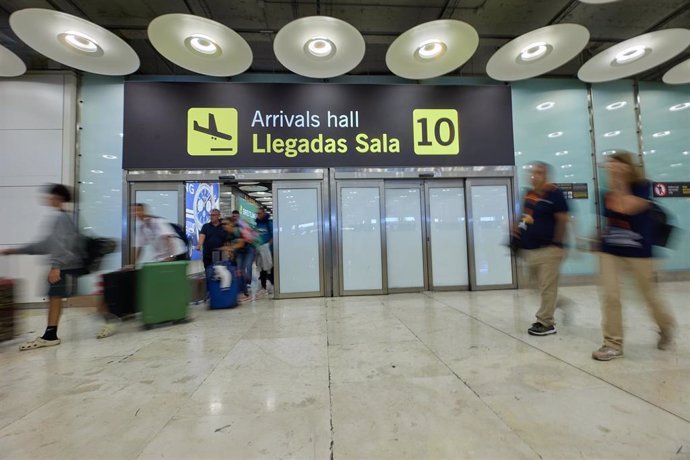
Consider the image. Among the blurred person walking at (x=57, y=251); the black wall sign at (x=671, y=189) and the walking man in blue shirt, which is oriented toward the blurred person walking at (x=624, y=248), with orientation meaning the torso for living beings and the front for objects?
the black wall sign

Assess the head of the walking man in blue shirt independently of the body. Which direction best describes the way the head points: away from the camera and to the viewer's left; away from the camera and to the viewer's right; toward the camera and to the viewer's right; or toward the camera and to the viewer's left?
toward the camera and to the viewer's left

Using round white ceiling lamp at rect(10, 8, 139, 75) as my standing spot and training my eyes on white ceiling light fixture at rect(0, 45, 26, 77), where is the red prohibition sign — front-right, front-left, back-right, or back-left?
back-right

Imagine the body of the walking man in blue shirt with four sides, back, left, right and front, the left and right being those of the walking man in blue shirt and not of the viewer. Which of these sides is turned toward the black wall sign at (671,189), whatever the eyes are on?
back

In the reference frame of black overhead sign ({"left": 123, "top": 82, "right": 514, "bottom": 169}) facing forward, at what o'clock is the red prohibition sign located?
The red prohibition sign is roughly at 9 o'clock from the black overhead sign.

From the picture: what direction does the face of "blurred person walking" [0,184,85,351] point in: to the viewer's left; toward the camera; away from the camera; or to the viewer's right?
to the viewer's left

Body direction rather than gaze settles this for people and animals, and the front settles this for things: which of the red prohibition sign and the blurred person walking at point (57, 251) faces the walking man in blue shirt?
the red prohibition sign

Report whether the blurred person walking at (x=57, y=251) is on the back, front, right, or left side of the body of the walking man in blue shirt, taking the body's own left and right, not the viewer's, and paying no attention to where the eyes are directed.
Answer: front

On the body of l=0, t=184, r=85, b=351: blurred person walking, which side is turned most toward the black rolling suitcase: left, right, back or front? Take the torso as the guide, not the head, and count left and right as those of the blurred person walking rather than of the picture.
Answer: back

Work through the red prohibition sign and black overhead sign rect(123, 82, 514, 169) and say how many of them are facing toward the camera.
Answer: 2

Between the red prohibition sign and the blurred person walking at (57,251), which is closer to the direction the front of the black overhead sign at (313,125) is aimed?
the blurred person walking

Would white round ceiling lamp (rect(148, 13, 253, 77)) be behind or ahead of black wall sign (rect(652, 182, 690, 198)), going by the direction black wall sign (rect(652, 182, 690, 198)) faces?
ahead

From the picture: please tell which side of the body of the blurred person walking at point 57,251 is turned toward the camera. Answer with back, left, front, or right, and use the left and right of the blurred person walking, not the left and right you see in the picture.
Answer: left

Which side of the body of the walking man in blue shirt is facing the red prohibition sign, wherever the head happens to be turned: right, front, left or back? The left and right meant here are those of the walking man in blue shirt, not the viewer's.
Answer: back

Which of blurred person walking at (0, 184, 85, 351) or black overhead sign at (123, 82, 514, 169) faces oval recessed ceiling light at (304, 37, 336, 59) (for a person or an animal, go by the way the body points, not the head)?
the black overhead sign
